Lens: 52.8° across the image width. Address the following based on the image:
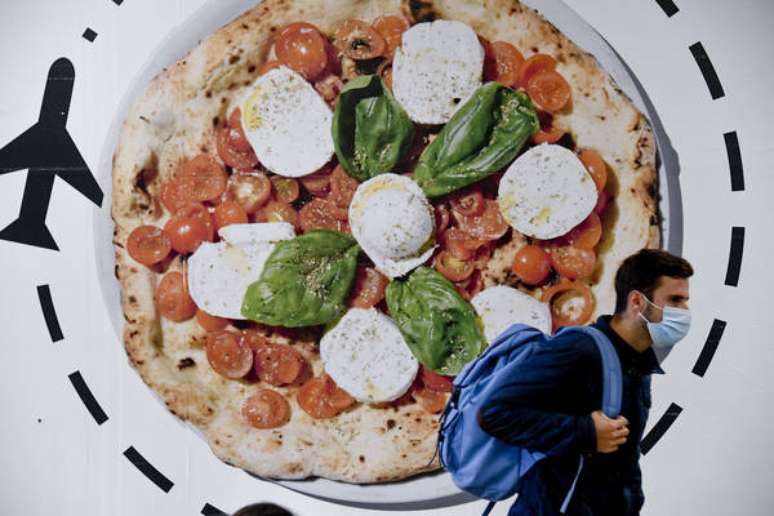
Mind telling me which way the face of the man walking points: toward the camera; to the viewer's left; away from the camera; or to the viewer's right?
to the viewer's right

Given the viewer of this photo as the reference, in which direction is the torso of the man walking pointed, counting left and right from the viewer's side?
facing to the right of the viewer
